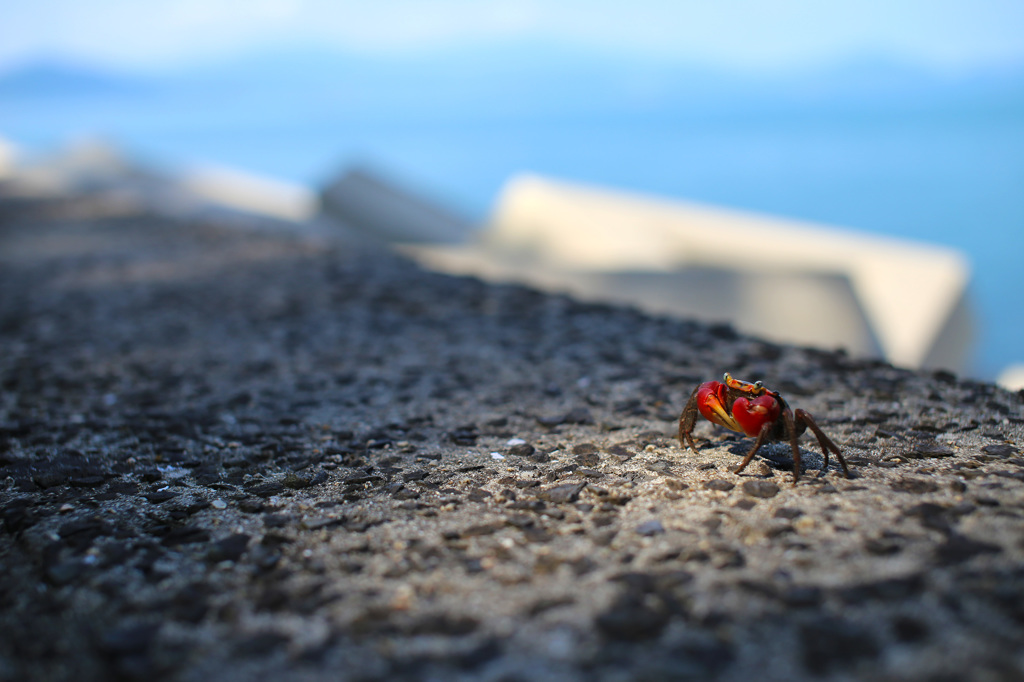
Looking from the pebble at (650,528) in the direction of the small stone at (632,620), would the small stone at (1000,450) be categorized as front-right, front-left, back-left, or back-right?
back-left

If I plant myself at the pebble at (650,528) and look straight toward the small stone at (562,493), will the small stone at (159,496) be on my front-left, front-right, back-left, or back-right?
front-left

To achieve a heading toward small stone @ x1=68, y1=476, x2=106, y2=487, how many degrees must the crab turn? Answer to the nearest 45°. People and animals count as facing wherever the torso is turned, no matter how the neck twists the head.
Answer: approximately 45° to its right

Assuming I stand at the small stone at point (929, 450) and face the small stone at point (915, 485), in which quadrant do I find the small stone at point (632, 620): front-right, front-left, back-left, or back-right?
front-right

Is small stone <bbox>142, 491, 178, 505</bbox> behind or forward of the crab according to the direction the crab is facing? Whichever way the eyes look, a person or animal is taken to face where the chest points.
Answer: forward

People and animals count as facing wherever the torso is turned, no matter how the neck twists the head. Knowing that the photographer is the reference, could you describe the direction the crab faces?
facing the viewer and to the left of the viewer

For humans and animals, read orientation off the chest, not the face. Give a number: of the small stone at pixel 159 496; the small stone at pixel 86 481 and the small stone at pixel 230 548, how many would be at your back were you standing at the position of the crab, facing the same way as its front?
0

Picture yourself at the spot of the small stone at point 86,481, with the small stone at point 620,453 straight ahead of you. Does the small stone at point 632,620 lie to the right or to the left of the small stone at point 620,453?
right

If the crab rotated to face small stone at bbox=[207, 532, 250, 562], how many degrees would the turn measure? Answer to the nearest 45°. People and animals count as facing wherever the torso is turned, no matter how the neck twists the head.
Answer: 0° — it already faces it
